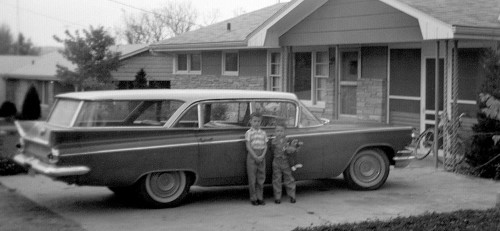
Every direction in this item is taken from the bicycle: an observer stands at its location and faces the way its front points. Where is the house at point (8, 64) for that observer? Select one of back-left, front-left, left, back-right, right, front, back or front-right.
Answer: back-left

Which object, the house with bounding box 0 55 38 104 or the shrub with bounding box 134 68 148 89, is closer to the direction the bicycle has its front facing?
the house

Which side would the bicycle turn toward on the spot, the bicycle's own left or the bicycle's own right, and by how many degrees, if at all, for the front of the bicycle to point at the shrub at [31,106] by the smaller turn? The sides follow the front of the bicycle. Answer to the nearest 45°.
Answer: approximately 45° to the bicycle's own right

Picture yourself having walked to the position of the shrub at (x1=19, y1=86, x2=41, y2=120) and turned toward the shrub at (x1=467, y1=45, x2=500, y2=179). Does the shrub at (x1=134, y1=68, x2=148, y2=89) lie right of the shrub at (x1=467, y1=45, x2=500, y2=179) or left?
left

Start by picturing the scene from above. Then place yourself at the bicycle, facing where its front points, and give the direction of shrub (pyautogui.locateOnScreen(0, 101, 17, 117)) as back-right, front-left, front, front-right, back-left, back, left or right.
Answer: front-right
